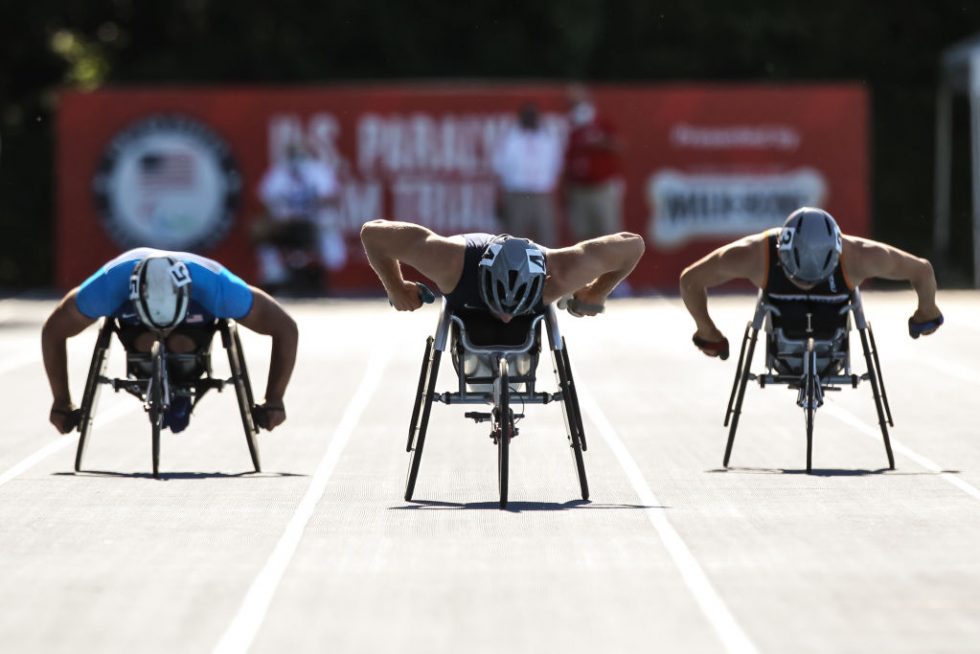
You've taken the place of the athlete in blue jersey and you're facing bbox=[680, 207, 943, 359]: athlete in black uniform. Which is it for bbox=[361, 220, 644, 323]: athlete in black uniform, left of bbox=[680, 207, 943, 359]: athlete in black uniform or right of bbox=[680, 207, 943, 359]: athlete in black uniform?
right

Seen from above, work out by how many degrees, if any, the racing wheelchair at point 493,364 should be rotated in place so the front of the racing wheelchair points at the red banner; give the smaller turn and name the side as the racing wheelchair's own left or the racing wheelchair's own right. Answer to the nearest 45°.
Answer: approximately 180°

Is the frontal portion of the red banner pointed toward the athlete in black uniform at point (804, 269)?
yes

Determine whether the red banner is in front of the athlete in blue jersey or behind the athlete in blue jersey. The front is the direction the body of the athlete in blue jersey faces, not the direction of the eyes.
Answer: behind

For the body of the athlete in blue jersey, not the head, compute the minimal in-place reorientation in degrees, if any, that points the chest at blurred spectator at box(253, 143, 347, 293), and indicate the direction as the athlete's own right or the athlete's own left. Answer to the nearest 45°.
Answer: approximately 180°

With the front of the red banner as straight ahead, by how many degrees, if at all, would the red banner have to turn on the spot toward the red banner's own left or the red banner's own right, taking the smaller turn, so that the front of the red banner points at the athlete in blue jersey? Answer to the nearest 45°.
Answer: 0° — it already faces them
